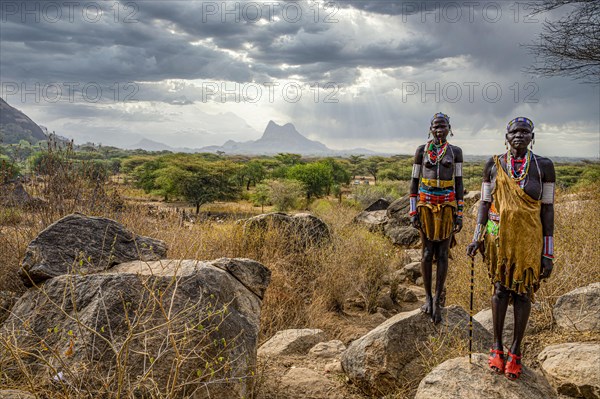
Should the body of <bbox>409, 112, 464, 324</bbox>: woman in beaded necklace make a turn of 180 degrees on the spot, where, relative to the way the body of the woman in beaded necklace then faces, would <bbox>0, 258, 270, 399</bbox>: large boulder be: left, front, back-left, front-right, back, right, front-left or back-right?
back-left

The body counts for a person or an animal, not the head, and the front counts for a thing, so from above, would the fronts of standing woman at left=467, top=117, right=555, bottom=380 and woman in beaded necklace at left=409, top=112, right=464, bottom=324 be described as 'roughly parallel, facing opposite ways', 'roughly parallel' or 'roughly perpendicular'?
roughly parallel

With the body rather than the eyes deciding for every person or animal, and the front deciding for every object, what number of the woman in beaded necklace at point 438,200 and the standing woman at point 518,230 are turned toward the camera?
2

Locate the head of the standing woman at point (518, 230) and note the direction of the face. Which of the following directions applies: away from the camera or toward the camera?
toward the camera

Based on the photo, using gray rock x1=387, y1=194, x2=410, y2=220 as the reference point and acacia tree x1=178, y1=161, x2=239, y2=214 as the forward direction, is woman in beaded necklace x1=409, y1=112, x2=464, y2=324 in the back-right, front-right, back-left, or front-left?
back-left

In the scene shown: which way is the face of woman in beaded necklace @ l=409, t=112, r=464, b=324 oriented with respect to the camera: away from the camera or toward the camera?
toward the camera

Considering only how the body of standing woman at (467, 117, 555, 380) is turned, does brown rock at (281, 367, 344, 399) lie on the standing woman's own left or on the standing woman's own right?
on the standing woman's own right

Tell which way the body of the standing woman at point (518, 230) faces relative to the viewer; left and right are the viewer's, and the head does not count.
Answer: facing the viewer

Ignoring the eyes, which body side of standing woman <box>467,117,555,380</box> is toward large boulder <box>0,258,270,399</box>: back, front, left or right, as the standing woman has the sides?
right

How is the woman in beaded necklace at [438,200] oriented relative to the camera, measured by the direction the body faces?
toward the camera
